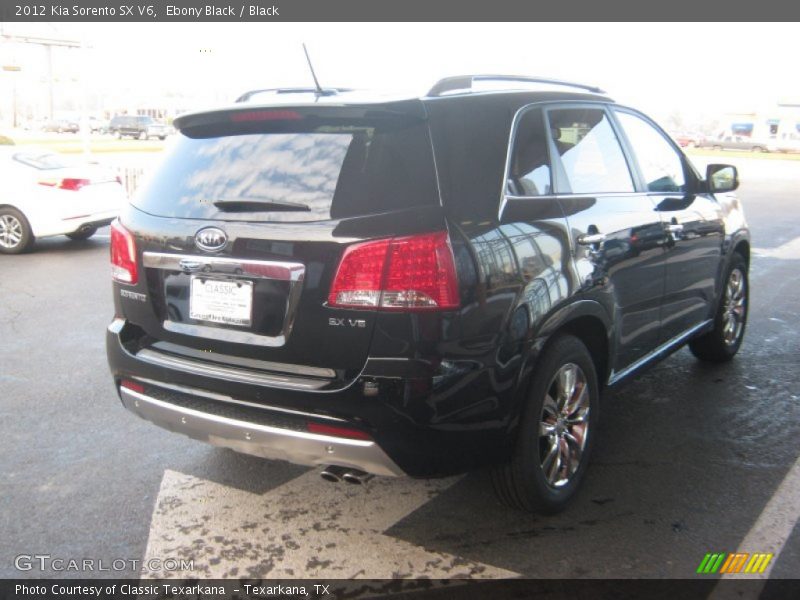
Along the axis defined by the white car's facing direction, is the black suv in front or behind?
behind

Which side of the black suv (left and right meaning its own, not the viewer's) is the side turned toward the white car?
left

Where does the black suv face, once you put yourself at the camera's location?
facing away from the viewer and to the right of the viewer

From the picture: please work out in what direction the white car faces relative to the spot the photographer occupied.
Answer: facing away from the viewer and to the left of the viewer
